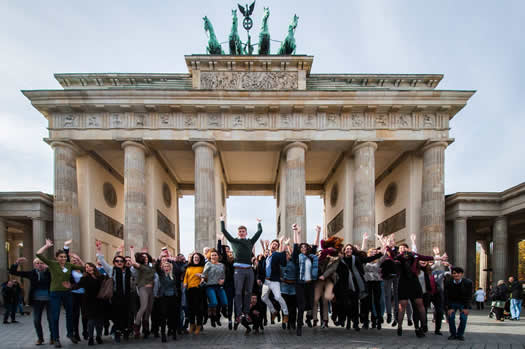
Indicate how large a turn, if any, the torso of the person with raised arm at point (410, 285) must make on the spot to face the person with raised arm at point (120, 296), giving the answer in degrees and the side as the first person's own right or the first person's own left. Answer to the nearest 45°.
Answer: approximately 90° to the first person's own right

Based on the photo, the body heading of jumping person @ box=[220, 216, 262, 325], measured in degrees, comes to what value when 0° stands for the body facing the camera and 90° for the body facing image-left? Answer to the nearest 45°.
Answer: approximately 0°

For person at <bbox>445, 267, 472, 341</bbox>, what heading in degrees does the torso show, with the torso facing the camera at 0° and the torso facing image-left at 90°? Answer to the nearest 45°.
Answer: approximately 0°
